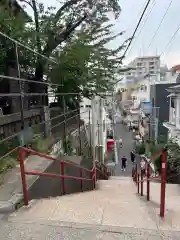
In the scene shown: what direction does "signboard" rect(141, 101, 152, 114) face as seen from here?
toward the camera

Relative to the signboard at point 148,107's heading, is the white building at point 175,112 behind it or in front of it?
in front

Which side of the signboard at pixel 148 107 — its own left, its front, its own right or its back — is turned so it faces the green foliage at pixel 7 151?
front

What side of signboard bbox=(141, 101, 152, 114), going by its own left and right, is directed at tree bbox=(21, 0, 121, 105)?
front

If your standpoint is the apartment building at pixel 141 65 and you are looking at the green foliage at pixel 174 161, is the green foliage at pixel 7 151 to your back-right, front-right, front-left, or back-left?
front-right

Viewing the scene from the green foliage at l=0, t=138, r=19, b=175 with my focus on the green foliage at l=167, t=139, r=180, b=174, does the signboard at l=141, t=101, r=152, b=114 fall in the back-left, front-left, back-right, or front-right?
front-left

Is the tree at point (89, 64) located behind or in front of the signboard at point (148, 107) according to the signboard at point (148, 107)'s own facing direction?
in front

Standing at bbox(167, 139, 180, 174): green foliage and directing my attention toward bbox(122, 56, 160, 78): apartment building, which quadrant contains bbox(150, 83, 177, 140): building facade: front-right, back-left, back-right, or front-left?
front-right

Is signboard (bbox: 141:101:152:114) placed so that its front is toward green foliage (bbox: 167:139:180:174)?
yes

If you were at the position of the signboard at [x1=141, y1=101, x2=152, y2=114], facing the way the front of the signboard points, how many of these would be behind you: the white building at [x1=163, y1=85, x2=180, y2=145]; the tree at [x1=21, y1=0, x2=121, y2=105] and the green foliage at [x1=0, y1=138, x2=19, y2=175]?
0
